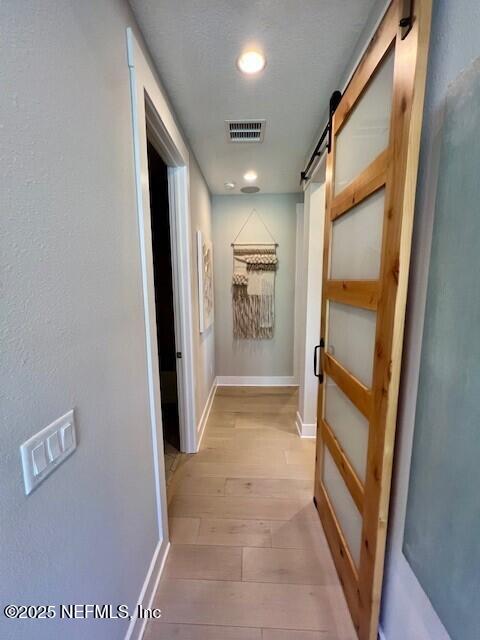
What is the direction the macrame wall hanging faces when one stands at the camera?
facing the viewer

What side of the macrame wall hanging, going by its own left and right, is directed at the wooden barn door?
front
